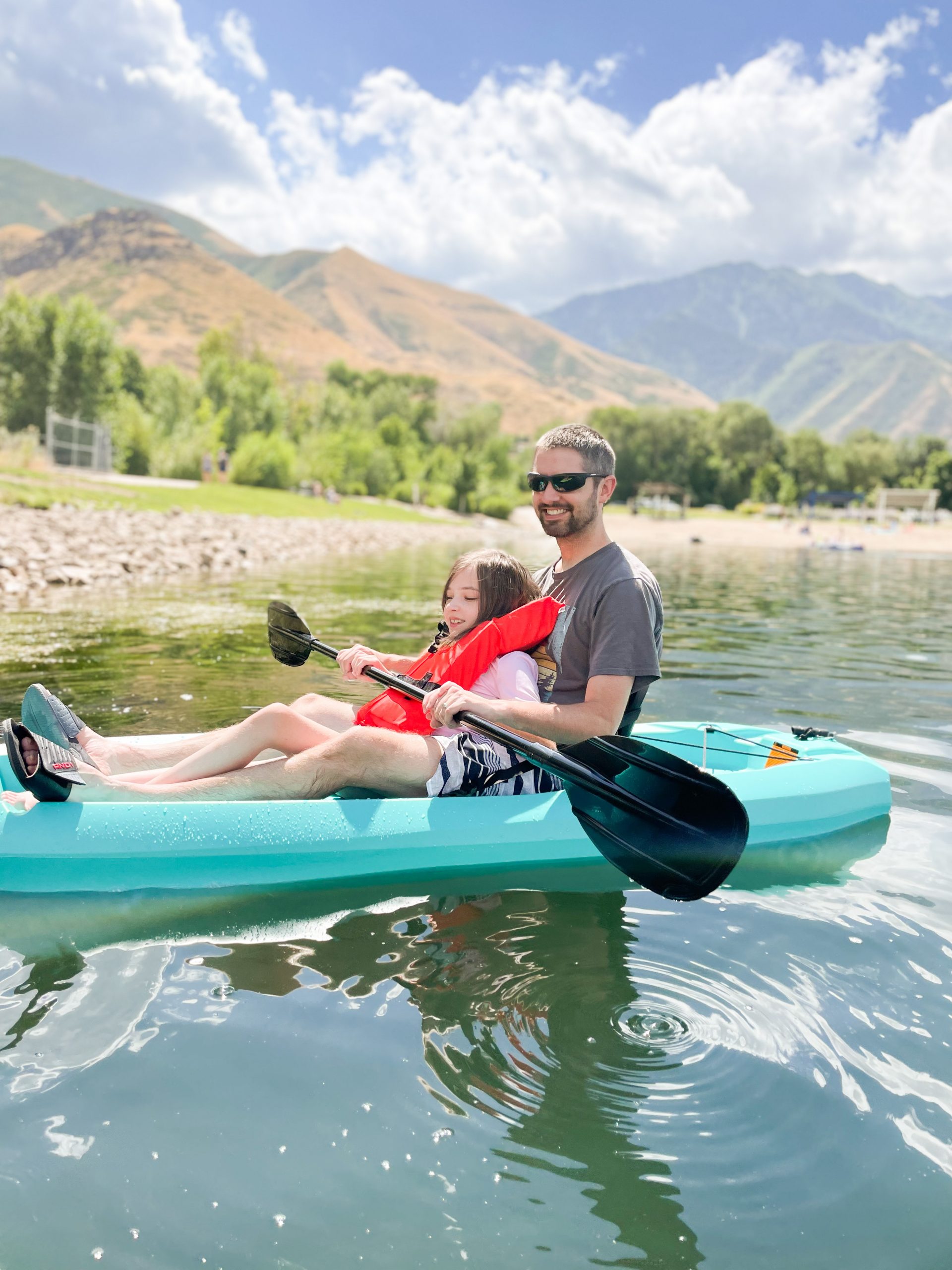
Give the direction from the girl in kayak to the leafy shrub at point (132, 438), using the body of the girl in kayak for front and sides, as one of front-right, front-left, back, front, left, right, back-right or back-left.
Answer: right

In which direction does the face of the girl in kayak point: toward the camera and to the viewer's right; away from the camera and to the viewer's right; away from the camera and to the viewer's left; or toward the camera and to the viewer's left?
toward the camera and to the viewer's left

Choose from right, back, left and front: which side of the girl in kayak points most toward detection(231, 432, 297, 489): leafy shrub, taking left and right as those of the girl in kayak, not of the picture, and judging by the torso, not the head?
right

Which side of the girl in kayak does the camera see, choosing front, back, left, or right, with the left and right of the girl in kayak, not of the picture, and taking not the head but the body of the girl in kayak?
left

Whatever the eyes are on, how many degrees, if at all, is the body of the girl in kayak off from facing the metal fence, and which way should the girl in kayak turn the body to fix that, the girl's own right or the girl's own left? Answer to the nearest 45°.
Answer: approximately 90° to the girl's own right

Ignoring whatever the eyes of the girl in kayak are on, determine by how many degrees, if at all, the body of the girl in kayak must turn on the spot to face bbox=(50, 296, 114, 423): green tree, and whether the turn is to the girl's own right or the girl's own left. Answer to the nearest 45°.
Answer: approximately 90° to the girl's own right
